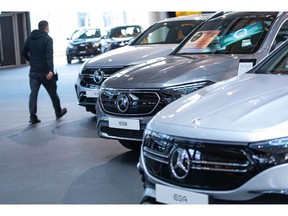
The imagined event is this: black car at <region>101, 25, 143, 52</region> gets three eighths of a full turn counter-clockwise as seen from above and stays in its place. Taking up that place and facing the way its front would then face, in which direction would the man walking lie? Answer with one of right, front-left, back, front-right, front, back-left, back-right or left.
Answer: right

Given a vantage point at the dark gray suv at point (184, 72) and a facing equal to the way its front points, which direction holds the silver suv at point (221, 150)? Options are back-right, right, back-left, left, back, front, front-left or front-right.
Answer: front-left

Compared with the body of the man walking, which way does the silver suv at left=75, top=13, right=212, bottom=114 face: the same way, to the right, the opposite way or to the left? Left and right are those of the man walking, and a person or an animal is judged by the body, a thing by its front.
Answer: the opposite way

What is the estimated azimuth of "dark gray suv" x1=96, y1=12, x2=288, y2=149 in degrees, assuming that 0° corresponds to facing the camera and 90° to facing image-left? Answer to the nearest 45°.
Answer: approximately 45°

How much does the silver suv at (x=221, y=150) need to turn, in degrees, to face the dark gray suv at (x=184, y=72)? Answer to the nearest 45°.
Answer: approximately 135° to its right

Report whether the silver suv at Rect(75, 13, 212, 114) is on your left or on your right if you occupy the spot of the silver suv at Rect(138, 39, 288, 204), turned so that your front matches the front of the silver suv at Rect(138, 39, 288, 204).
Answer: on your right

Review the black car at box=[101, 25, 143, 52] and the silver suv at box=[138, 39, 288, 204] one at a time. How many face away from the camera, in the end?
0

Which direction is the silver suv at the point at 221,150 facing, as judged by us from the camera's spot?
facing the viewer and to the left of the viewer

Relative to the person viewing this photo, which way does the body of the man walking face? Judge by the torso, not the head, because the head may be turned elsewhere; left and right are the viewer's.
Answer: facing away from the viewer and to the right of the viewer

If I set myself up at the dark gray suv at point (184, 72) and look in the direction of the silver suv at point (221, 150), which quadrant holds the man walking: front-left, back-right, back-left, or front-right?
back-right

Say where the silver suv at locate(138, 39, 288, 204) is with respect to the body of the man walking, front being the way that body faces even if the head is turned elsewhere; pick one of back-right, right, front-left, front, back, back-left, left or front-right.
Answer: back-right

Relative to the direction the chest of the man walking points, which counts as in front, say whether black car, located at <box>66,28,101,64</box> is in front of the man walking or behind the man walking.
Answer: in front

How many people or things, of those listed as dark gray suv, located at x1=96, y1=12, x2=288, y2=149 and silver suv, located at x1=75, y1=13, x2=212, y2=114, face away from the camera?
0

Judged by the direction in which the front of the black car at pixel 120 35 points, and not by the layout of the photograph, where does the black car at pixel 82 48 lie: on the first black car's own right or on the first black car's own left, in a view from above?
on the first black car's own right

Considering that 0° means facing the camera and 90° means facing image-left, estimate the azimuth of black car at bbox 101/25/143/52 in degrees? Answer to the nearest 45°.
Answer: approximately 45°

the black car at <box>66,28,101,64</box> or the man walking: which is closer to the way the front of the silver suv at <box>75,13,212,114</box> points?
the man walking
